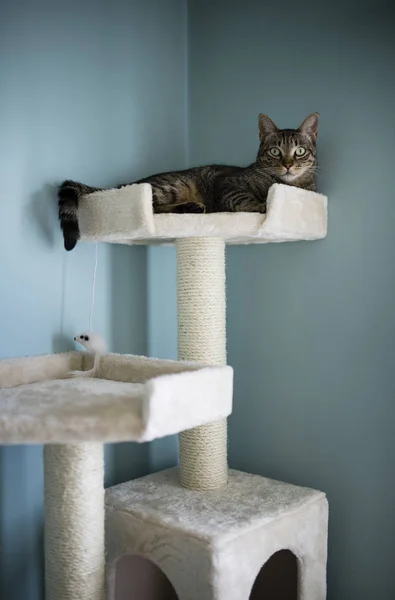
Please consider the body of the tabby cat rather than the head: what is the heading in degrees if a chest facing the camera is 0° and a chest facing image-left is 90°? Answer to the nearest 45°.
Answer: approximately 270°
